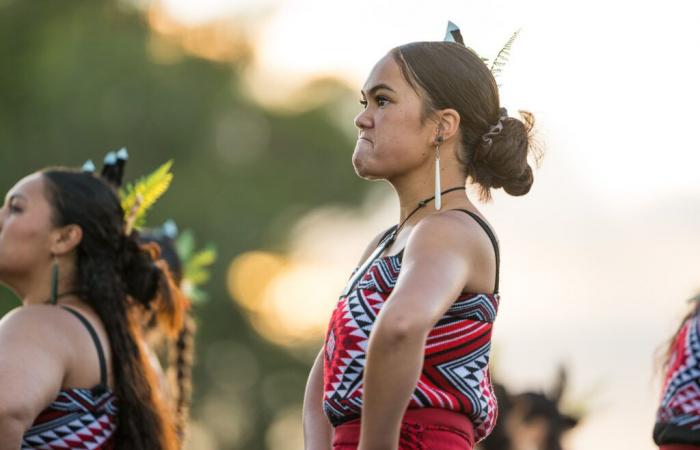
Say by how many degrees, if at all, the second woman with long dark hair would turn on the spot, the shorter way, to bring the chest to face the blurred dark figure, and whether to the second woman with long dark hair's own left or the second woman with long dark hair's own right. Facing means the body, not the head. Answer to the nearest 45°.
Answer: approximately 135° to the second woman with long dark hair's own right

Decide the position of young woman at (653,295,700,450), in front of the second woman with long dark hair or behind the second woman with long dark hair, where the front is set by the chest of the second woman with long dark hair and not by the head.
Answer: behind

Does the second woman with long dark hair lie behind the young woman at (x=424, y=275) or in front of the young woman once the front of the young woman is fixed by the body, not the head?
in front

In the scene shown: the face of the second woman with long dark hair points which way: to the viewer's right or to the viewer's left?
to the viewer's left

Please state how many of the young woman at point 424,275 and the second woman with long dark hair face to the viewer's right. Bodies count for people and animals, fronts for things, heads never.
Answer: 0

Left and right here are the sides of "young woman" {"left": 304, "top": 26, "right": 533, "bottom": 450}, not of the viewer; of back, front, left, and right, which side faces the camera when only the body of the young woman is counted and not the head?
left

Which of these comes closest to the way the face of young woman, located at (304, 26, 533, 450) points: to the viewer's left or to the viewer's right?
to the viewer's left

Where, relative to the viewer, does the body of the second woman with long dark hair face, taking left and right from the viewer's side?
facing away from the viewer and to the left of the viewer

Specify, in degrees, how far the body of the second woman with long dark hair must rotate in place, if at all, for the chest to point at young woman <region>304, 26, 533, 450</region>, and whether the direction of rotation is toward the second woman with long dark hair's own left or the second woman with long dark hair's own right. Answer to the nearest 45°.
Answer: approximately 180°

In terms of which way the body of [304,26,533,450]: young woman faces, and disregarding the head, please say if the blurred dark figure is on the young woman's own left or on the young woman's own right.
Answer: on the young woman's own right

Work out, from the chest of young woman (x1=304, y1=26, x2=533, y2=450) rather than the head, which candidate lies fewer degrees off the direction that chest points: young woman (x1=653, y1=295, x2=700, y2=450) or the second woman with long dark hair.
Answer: the second woman with long dark hair
